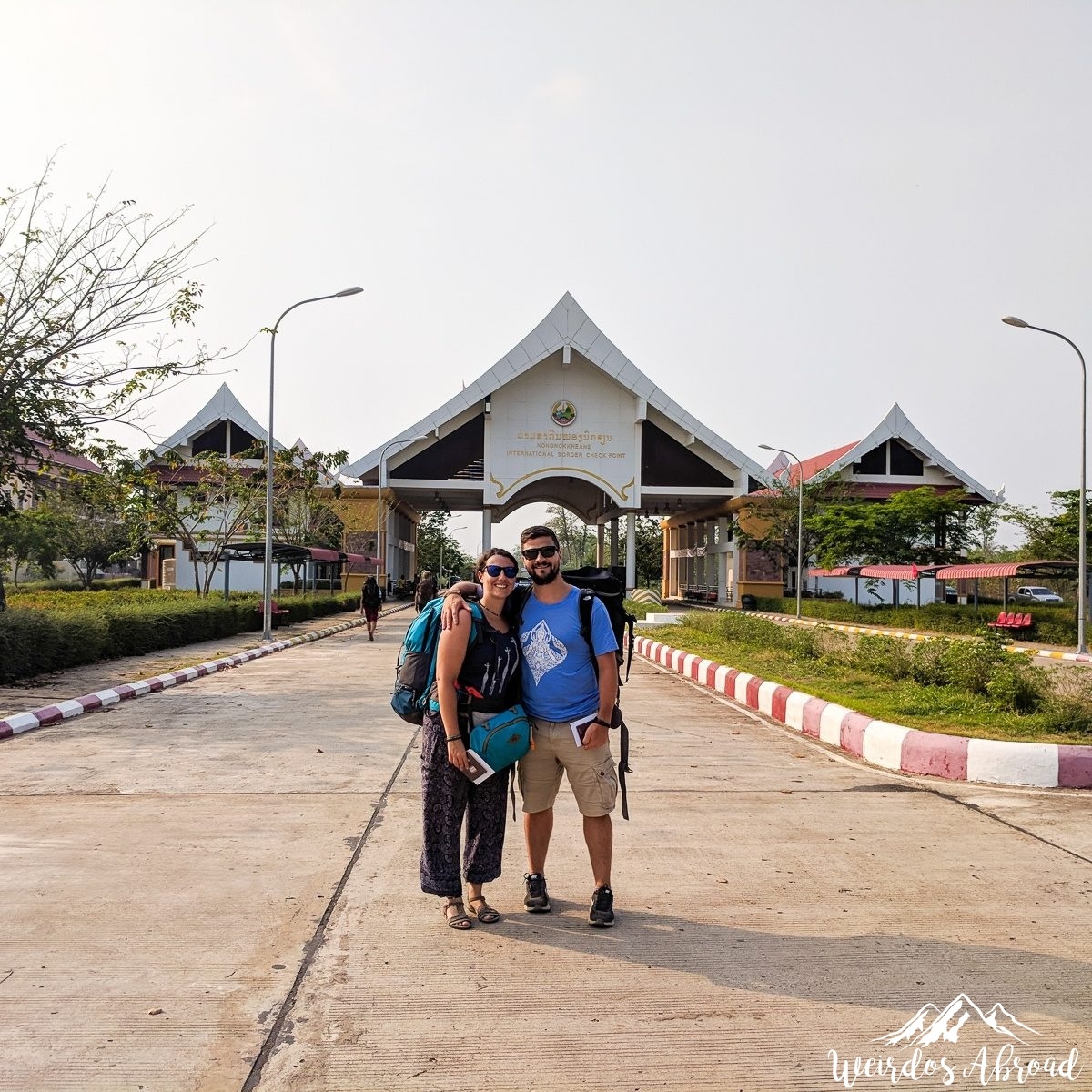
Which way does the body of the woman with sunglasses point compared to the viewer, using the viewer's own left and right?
facing the viewer and to the right of the viewer

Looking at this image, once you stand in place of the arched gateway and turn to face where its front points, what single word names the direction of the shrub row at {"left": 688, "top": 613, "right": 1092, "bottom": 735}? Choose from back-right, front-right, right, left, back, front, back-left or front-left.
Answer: front

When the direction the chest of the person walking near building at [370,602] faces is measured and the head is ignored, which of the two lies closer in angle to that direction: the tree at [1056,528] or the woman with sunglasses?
the tree

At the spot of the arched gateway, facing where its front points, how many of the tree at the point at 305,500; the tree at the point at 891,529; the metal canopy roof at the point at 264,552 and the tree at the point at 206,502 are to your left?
1

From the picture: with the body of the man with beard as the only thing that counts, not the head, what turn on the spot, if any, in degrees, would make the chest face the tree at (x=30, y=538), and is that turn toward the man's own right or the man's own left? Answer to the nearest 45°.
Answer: approximately 135° to the man's own right

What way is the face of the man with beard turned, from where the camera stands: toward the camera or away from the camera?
toward the camera

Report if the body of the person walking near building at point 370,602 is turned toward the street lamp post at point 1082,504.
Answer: no

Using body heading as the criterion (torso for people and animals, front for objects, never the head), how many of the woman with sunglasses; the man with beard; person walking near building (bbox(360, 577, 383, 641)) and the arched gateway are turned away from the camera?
1

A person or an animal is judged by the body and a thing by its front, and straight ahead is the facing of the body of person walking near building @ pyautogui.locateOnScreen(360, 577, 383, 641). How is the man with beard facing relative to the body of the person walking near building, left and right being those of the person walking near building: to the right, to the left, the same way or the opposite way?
the opposite way

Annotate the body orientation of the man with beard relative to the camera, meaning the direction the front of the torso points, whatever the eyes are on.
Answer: toward the camera

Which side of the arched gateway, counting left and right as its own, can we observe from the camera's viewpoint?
front

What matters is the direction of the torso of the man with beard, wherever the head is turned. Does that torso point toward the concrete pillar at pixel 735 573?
no

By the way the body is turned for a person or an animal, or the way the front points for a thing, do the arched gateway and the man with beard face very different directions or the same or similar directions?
same or similar directions

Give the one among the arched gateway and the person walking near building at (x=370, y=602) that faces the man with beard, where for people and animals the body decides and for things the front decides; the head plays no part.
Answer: the arched gateway

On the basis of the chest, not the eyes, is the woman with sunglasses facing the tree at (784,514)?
no

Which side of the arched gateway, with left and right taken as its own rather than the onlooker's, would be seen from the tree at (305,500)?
right

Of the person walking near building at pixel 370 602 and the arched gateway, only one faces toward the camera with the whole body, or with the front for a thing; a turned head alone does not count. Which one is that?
the arched gateway

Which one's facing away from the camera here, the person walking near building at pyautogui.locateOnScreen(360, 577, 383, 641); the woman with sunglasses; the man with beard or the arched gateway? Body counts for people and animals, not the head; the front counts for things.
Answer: the person walking near building

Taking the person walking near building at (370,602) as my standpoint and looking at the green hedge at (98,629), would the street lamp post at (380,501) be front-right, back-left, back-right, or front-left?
back-right

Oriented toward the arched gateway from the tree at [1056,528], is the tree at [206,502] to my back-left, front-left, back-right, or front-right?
front-left

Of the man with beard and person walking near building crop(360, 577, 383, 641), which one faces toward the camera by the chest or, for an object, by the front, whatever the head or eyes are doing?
the man with beard

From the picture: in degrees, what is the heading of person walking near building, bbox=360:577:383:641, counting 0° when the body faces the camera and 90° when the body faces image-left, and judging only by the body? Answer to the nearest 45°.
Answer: approximately 180°
